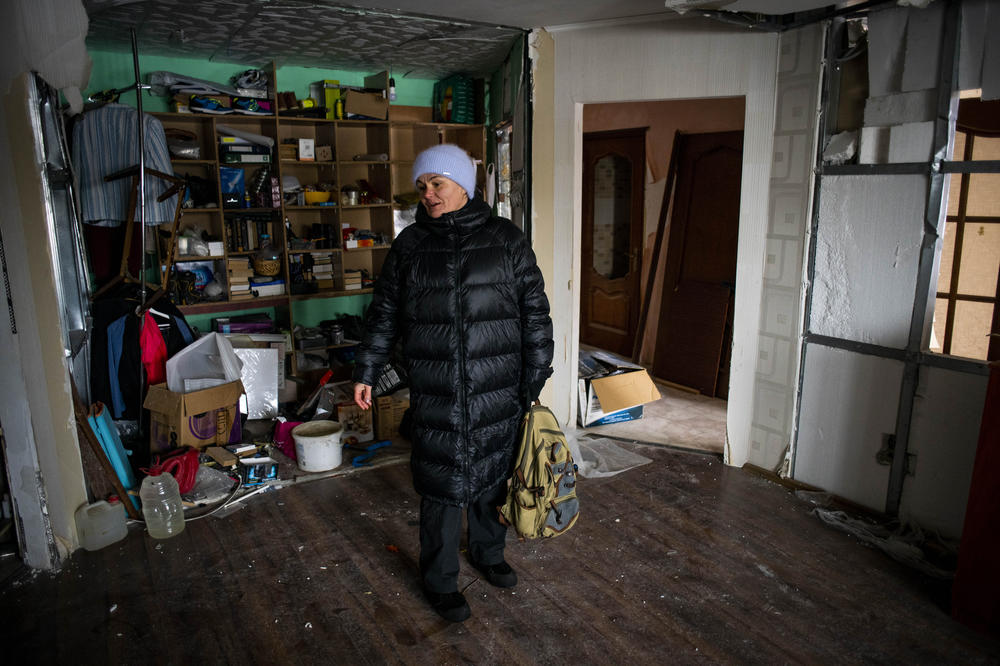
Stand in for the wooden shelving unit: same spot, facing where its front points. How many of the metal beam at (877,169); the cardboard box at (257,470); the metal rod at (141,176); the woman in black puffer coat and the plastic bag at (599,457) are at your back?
0

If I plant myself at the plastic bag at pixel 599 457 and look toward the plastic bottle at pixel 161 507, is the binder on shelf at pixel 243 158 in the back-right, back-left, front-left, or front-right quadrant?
front-right

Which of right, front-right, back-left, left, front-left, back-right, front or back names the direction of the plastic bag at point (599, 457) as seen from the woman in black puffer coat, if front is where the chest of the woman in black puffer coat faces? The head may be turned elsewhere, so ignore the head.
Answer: back-left

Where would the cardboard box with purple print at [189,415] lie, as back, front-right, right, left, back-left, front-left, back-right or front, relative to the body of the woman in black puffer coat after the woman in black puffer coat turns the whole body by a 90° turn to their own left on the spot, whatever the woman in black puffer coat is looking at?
back-left

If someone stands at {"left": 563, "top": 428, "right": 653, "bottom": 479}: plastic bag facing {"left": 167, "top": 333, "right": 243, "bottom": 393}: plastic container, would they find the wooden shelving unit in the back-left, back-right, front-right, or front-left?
front-right

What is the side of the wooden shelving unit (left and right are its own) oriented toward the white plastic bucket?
front

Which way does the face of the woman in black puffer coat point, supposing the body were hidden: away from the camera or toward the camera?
toward the camera

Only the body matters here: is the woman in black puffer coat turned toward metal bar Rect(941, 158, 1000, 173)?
no

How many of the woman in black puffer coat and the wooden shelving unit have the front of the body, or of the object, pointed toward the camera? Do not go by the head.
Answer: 2

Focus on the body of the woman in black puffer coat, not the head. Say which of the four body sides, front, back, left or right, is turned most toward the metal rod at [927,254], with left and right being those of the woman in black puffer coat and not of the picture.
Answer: left

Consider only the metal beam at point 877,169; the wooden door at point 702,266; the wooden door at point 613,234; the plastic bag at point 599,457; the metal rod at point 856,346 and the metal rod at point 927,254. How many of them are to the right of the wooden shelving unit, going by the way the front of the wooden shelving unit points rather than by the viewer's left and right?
0

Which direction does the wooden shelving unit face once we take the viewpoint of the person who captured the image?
facing the viewer

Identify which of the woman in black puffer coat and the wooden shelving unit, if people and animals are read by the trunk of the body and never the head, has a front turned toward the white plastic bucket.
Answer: the wooden shelving unit

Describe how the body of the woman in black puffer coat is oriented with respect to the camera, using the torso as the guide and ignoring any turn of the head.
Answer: toward the camera

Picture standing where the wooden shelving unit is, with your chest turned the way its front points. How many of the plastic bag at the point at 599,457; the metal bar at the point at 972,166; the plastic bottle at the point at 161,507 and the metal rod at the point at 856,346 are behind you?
0

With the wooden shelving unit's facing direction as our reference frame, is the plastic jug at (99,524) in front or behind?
in front

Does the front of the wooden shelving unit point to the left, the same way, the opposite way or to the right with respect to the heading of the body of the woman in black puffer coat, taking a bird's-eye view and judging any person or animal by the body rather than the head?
the same way

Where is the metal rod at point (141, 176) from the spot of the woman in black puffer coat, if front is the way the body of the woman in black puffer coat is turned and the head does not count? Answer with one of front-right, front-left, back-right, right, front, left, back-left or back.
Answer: back-right
